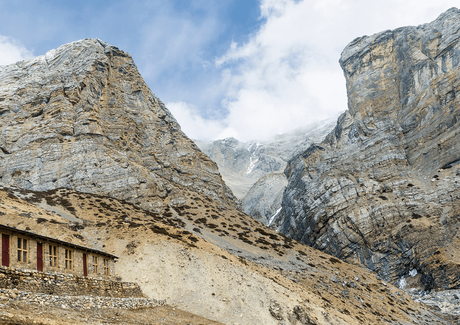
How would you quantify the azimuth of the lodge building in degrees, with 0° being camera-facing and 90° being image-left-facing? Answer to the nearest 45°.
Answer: approximately 315°
